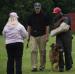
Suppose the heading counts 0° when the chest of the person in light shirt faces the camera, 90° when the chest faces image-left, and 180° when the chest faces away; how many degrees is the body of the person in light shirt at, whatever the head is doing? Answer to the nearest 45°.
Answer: approximately 180°
